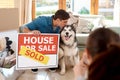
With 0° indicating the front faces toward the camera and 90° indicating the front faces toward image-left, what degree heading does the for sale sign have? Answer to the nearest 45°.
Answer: approximately 0°

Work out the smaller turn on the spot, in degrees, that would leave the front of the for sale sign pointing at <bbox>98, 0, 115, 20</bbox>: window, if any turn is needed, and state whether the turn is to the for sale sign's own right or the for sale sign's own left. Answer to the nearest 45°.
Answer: approximately 135° to the for sale sign's own left

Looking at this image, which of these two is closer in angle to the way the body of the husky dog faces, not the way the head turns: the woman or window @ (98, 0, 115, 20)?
the woman

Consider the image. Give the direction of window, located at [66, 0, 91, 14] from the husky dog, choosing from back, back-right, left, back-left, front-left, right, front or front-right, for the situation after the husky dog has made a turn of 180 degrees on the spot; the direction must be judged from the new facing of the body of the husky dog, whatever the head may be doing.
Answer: front

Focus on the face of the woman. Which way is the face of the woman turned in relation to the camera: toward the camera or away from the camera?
away from the camera

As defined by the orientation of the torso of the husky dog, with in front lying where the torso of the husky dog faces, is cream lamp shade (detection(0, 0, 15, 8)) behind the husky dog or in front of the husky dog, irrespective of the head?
behind

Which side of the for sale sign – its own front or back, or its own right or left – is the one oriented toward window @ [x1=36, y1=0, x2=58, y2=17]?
back

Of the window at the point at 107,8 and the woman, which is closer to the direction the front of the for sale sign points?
the woman

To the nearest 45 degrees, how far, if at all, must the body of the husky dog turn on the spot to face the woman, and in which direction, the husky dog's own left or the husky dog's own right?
0° — it already faces them

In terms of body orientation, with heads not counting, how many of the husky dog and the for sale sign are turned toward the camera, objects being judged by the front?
2
